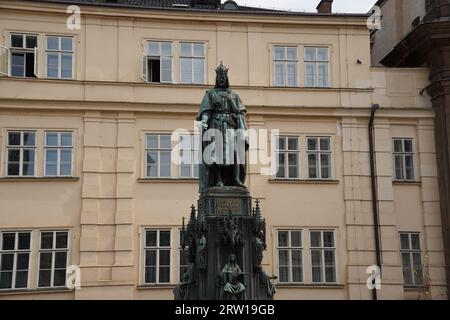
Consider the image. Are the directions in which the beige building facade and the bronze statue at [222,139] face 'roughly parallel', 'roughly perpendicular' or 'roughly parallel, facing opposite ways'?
roughly parallel

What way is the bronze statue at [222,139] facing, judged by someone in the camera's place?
facing the viewer

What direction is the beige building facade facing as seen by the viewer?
toward the camera

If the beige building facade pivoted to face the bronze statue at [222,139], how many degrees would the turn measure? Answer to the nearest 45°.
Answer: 0° — it already faces it

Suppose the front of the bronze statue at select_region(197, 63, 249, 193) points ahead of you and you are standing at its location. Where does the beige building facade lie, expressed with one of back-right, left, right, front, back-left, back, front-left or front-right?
back

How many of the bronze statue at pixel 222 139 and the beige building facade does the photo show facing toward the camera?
2
